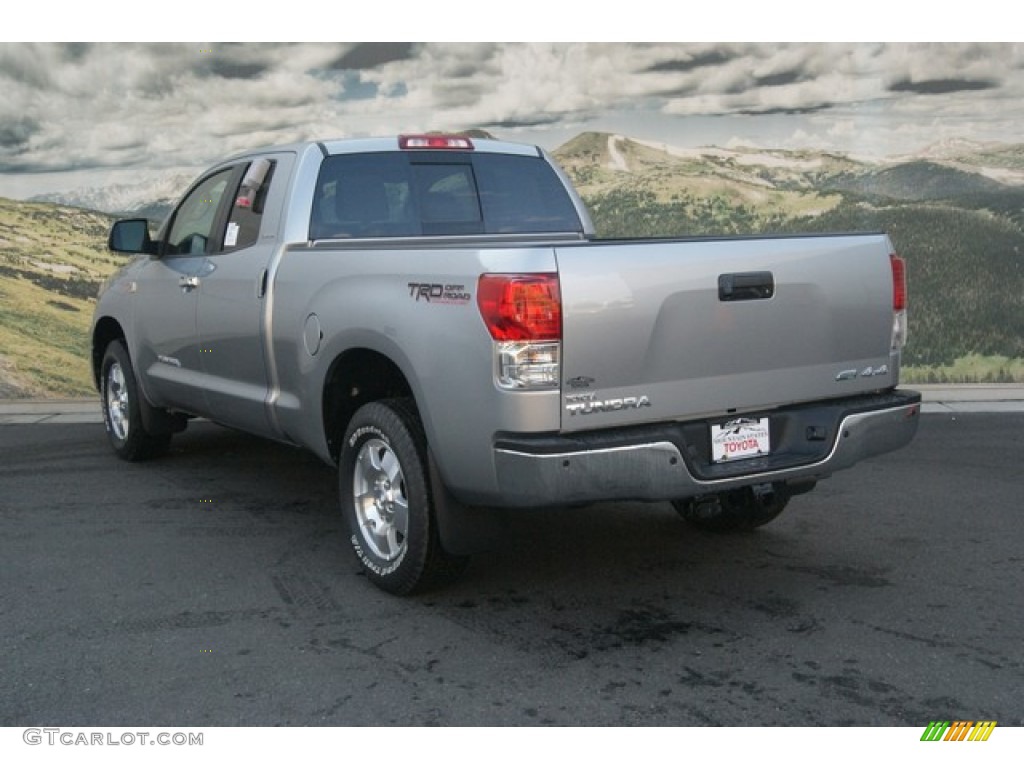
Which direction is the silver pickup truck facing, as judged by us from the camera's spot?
facing away from the viewer and to the left of the viewer
